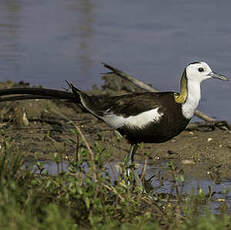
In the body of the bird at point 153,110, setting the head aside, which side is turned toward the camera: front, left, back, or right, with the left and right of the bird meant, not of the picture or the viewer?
right
